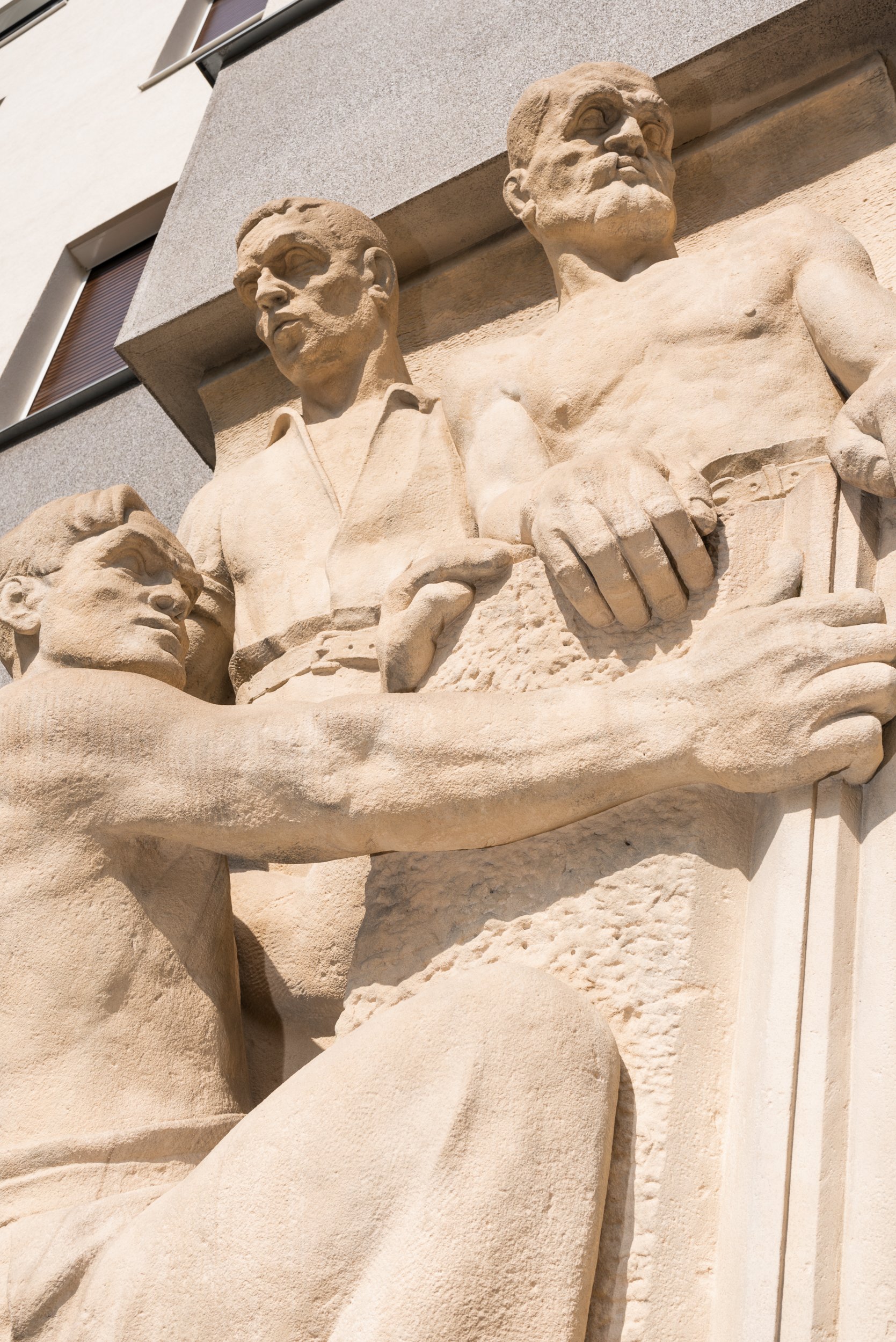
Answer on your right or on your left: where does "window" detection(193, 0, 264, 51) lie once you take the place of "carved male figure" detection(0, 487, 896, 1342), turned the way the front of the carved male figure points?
on your left

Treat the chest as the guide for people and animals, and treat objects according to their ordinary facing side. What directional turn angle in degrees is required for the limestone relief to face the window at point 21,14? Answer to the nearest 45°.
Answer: approximately 90° to its right

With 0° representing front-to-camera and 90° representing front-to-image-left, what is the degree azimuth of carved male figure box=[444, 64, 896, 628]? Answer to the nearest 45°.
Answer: approximately 0°

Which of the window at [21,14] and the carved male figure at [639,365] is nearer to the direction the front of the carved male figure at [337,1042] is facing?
the carved male figure

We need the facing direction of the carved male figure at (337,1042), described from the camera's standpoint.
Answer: facing to the right of the viewer

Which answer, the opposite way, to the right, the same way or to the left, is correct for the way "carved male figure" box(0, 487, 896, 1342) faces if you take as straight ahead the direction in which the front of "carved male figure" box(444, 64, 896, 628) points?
to the left

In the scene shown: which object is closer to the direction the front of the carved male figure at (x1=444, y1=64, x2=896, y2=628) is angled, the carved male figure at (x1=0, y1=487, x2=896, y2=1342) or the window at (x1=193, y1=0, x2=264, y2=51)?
the carved male figure

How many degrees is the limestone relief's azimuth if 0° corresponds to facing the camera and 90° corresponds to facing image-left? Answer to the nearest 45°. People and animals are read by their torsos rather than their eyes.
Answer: approximately 0°

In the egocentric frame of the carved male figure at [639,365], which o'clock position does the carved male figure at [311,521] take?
the carved male figure at [311,521] is roughly at 4 o'clock from the carved male figure at [639,365].
